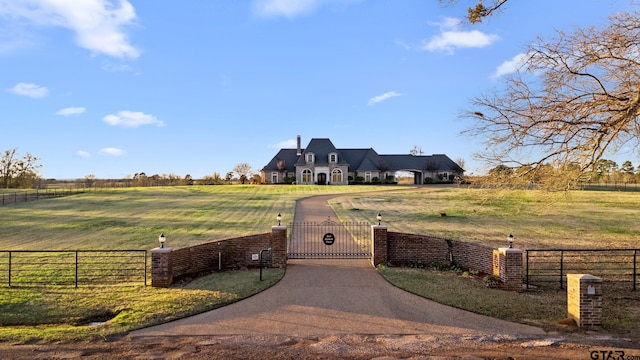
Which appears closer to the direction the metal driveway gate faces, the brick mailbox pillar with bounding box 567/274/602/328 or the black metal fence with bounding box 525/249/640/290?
the brick mailbox pillar

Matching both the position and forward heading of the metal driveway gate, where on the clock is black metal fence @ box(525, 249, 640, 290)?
The black metal fence is roughly at 10 o'clock from the metal driveway gate.

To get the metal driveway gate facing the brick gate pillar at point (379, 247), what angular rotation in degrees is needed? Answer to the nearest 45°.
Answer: approximately 45° to its left

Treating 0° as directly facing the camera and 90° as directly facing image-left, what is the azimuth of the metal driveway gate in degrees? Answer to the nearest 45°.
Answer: approximately 0°

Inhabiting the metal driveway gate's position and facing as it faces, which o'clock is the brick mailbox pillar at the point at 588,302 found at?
The brick mailbox pillar is roughly at 11 o'clock from the metal driveway gate.
